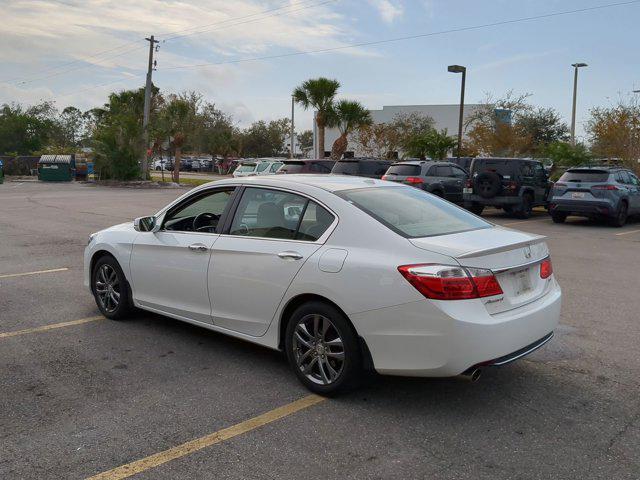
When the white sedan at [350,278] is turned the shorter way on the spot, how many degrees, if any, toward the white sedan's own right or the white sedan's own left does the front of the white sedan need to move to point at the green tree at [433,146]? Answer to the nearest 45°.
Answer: approximately 45° to the white sedan's own right

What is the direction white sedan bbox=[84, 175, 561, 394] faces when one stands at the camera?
facing away from the viewer and to the left of the viewer

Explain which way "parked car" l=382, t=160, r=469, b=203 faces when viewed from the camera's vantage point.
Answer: facing away from the viewer and to the right of the viewer

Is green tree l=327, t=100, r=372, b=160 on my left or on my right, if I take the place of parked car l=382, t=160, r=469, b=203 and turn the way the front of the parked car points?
on my left

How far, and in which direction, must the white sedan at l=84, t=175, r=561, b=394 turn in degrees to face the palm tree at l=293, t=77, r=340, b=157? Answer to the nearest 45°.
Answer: approximately 45° to its right

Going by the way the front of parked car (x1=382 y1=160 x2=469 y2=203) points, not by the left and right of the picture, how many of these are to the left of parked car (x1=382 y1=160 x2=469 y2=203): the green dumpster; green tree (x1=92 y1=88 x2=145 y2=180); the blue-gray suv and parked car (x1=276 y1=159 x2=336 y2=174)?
3

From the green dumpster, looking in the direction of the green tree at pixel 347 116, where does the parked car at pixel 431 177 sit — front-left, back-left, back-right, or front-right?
front-right

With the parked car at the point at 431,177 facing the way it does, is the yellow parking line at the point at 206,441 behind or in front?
behind

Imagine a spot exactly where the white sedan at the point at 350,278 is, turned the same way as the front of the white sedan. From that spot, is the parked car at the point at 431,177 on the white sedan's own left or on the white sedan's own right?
on the white sedan's own right

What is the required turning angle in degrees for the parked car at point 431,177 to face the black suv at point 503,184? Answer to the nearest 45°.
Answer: approximately 45° to its right

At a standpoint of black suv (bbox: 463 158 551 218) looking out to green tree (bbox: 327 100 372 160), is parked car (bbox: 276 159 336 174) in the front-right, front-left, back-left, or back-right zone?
front-left

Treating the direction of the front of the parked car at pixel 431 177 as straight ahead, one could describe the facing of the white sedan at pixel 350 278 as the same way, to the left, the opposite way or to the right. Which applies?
to the left

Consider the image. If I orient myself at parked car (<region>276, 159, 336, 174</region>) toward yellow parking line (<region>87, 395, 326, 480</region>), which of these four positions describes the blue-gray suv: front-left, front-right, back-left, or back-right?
front-left

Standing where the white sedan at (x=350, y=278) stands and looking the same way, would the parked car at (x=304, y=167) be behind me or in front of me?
in front

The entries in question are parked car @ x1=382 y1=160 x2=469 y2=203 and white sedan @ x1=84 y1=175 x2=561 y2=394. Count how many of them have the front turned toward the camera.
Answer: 0

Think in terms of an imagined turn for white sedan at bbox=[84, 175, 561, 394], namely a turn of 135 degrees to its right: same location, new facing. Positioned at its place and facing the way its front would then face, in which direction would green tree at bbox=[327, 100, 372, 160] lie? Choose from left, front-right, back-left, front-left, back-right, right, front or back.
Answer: left
